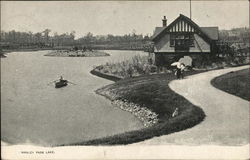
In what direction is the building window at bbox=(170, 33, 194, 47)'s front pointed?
toward the camera
